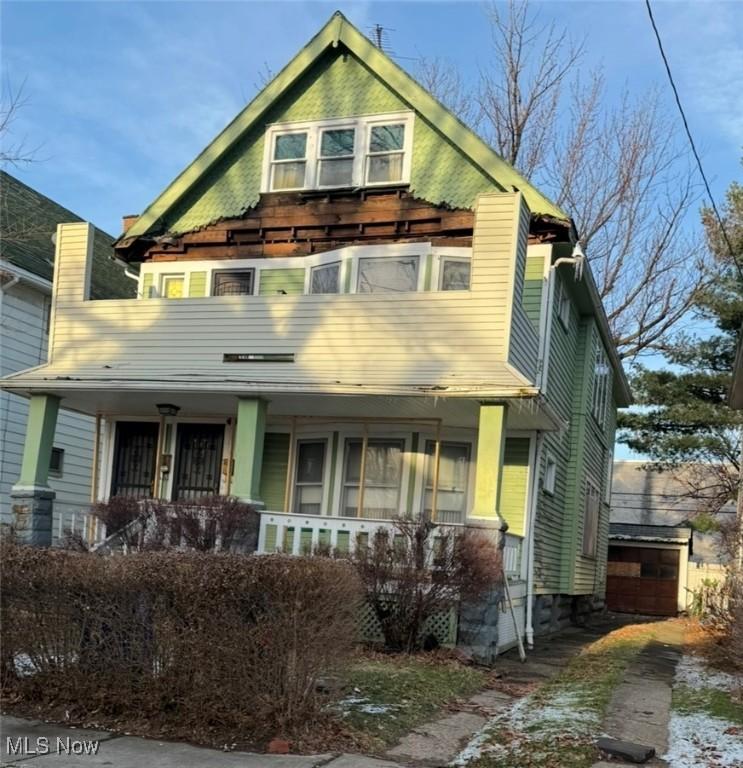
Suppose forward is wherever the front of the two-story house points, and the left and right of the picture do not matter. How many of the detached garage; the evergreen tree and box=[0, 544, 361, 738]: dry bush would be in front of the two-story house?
1

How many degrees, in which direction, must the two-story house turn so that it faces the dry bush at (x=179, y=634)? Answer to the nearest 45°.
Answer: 0° — it already faces it

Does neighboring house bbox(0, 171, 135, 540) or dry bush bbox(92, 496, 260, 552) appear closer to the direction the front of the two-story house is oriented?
the dry bush

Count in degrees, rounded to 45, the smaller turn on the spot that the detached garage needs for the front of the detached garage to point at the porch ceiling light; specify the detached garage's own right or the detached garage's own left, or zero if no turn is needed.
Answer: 0° — it already faces it

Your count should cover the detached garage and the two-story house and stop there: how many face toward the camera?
2

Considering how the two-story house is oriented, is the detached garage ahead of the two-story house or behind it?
behind

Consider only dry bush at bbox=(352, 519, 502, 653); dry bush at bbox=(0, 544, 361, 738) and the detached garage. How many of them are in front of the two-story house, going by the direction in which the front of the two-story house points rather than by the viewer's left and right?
2

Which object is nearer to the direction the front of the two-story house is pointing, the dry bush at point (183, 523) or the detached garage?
the dry bush

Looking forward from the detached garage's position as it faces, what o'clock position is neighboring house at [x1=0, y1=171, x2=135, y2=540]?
The neighboring house is roughly at 1 o'clock from the detached garage.

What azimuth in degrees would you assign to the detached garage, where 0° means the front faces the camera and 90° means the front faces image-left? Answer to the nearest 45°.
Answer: approximately 0°

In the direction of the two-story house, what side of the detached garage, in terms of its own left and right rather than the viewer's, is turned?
front
